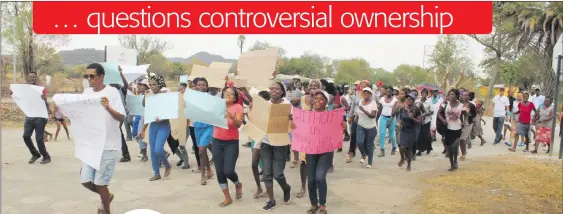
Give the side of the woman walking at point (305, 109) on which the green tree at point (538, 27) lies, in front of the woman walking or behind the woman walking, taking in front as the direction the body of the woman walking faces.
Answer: behind

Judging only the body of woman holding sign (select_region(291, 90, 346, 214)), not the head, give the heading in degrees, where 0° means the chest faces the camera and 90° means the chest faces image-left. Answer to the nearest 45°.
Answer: approximately 0°

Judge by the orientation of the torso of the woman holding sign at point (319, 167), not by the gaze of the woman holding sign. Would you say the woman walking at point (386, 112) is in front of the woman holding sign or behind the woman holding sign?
behind

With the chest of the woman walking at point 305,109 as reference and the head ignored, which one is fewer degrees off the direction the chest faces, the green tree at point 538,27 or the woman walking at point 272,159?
the woman walking

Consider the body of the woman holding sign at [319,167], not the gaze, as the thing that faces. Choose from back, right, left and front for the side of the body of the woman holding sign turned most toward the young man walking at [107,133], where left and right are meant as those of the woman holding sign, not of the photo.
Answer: right

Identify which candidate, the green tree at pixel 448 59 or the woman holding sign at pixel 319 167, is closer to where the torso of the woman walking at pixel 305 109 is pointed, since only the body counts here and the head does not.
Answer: the woman holding sign

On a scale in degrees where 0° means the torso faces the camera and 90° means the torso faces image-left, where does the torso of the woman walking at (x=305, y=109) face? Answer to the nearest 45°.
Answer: approximately 45°
